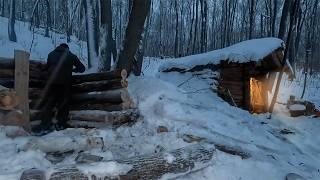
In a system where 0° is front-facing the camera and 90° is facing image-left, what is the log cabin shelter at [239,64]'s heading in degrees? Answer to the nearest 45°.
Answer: approximately 315°

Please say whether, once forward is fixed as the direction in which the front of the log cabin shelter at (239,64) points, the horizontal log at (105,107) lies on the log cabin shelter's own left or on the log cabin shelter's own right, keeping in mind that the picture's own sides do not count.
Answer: on the log cabin shelter's own right

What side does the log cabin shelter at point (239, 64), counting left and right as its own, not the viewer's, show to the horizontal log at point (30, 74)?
right

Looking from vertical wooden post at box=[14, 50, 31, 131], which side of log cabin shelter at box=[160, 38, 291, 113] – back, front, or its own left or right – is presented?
right

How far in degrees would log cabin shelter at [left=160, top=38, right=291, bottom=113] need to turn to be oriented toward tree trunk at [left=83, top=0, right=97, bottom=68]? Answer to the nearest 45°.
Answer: approximately 90° to its right

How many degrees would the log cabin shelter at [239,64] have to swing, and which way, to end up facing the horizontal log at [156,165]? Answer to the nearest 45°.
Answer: approximately 45° to its right
